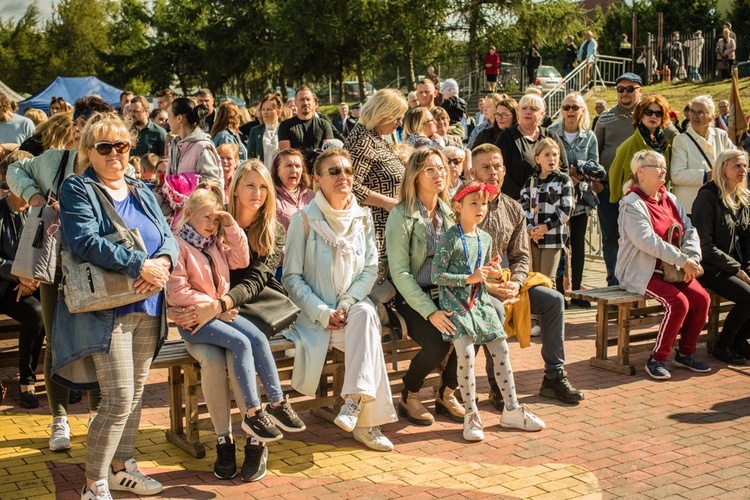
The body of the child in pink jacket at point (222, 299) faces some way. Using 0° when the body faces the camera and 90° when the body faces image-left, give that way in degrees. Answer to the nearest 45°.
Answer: approximately 315°

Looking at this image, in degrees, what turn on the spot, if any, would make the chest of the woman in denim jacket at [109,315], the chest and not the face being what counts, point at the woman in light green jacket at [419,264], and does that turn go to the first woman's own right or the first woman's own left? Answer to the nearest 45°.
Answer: approximately 90° to the first woman's own left

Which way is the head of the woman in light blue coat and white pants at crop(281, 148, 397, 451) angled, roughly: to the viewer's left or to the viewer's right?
to the viewer's right

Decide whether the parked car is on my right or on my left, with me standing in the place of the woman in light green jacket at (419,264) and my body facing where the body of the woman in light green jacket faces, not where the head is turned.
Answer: on my left

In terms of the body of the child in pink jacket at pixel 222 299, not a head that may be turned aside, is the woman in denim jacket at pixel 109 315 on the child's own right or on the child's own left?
on the child's own right

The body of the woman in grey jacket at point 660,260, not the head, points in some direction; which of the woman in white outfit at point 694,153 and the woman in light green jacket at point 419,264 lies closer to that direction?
the woman in light green jacket

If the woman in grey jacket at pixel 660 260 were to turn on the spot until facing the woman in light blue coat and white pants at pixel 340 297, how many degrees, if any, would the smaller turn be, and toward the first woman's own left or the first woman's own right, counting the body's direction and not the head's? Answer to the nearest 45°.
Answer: approximately 90° to the first woman's own right

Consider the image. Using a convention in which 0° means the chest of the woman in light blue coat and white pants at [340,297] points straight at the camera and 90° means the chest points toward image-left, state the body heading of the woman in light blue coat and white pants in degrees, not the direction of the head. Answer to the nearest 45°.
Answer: approximately 315°

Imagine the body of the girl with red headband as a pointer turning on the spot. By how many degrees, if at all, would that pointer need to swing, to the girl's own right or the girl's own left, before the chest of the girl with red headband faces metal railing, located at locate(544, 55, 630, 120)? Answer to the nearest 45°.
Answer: approximately 135° to the girl's own left
